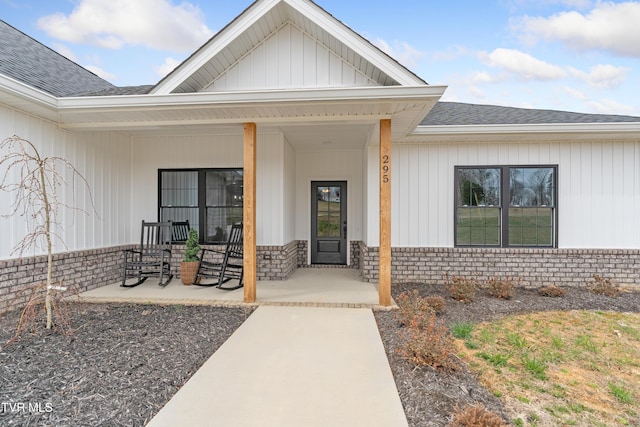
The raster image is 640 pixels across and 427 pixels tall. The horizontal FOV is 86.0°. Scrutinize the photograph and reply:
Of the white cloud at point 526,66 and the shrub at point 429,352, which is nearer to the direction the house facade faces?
the shrub

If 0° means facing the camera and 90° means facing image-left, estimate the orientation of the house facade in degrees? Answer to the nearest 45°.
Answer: approximately 0°

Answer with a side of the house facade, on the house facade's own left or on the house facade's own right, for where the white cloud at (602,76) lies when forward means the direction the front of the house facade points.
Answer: on the house facade's own left

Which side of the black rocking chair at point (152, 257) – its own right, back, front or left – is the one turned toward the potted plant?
left

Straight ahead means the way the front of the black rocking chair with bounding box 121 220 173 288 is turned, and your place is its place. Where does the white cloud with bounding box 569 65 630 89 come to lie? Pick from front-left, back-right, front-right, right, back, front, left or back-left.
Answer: back-left

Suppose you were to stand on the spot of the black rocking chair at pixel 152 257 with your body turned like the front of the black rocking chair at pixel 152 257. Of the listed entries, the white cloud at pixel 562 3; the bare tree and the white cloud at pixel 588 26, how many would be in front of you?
1

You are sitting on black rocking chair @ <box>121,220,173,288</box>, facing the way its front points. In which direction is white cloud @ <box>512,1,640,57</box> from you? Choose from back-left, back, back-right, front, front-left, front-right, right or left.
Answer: back-left

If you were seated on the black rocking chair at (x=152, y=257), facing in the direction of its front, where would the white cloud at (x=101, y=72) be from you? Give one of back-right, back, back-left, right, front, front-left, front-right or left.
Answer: back-right

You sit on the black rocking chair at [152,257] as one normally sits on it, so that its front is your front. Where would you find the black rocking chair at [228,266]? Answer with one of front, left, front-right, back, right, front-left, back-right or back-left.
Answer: left

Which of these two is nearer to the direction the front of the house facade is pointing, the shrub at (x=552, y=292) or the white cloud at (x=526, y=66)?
the shrub

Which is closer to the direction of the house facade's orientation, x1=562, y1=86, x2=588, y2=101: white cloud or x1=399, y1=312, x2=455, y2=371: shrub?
the shrub

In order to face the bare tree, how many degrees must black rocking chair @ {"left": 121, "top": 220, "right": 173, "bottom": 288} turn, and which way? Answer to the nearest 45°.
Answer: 0° — it already faces it

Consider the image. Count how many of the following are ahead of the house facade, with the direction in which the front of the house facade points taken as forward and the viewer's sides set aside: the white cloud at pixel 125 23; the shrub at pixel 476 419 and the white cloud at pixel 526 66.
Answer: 1
